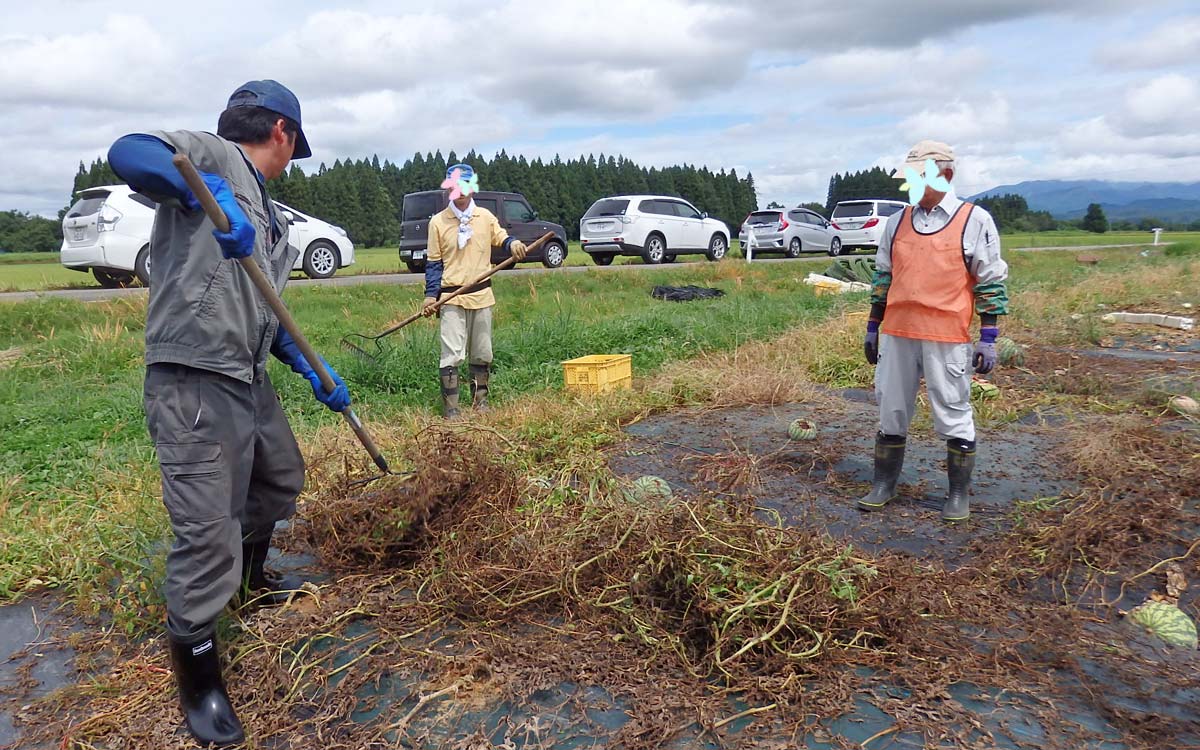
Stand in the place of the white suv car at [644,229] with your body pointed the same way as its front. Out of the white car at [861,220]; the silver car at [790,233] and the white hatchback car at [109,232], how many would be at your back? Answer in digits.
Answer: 1

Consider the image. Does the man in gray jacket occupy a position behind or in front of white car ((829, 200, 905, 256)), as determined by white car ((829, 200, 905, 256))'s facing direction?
behind

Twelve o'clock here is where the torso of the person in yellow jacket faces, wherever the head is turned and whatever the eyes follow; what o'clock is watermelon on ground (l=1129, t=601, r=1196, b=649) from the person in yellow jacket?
The watermelon on ground is roughly at 11 o'clock from the person in yellow jacket.

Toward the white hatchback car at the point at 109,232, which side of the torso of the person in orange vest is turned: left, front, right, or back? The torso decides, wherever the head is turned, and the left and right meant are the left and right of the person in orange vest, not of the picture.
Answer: right

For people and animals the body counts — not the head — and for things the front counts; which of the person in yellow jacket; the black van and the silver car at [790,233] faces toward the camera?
the person in yellow jacket

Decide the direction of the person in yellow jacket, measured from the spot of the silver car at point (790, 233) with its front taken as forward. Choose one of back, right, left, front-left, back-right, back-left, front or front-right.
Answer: back-right

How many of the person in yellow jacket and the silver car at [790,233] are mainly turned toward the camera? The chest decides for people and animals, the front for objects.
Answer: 1

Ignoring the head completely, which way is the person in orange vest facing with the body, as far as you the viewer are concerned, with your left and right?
facing the viewer and to the left of the viewer

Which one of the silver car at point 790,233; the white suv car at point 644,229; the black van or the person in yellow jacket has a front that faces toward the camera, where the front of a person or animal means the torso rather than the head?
the person in yellow jacket

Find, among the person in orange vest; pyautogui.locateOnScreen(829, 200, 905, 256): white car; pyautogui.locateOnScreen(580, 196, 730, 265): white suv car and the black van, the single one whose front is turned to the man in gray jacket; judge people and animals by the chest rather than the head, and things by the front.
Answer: the person in orange vest

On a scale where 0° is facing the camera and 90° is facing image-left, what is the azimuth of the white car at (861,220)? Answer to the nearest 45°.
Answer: approximately 225°

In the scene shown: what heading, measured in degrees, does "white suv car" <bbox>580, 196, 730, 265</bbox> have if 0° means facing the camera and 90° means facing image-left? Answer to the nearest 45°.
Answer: approximately 225°

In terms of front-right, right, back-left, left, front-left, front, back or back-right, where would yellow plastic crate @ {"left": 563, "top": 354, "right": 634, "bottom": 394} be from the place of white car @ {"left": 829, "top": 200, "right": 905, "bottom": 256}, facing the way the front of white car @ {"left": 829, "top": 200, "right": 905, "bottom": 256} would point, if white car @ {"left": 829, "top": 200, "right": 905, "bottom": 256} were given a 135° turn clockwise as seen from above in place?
front

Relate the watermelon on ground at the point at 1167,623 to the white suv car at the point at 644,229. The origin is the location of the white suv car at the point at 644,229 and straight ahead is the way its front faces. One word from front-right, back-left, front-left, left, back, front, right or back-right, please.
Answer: back-right

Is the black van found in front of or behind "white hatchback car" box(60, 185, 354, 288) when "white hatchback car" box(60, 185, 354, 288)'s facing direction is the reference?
in front
